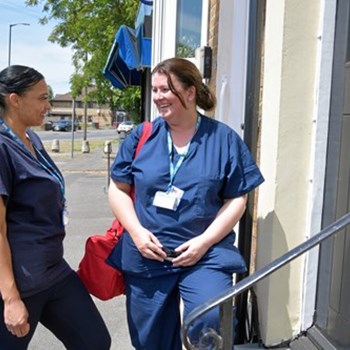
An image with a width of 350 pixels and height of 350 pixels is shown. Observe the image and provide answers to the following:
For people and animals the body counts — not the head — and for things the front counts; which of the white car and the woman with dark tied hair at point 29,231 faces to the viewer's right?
the woman with dark tied hair

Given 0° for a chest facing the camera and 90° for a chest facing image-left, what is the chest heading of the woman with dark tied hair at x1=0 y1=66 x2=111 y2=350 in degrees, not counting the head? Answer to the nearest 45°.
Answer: approximately 270°

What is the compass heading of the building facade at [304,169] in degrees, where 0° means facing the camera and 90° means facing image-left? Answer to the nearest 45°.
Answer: approximately 45°

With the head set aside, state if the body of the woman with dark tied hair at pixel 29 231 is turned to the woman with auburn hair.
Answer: yes

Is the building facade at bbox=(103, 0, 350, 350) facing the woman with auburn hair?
yes

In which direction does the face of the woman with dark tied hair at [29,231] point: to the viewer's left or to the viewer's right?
to the viewer's right

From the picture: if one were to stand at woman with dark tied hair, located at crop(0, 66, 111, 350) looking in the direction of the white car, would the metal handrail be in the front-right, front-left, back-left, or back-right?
back-right

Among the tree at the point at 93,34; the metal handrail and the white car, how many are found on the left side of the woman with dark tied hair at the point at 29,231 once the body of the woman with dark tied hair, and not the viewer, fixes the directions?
2
